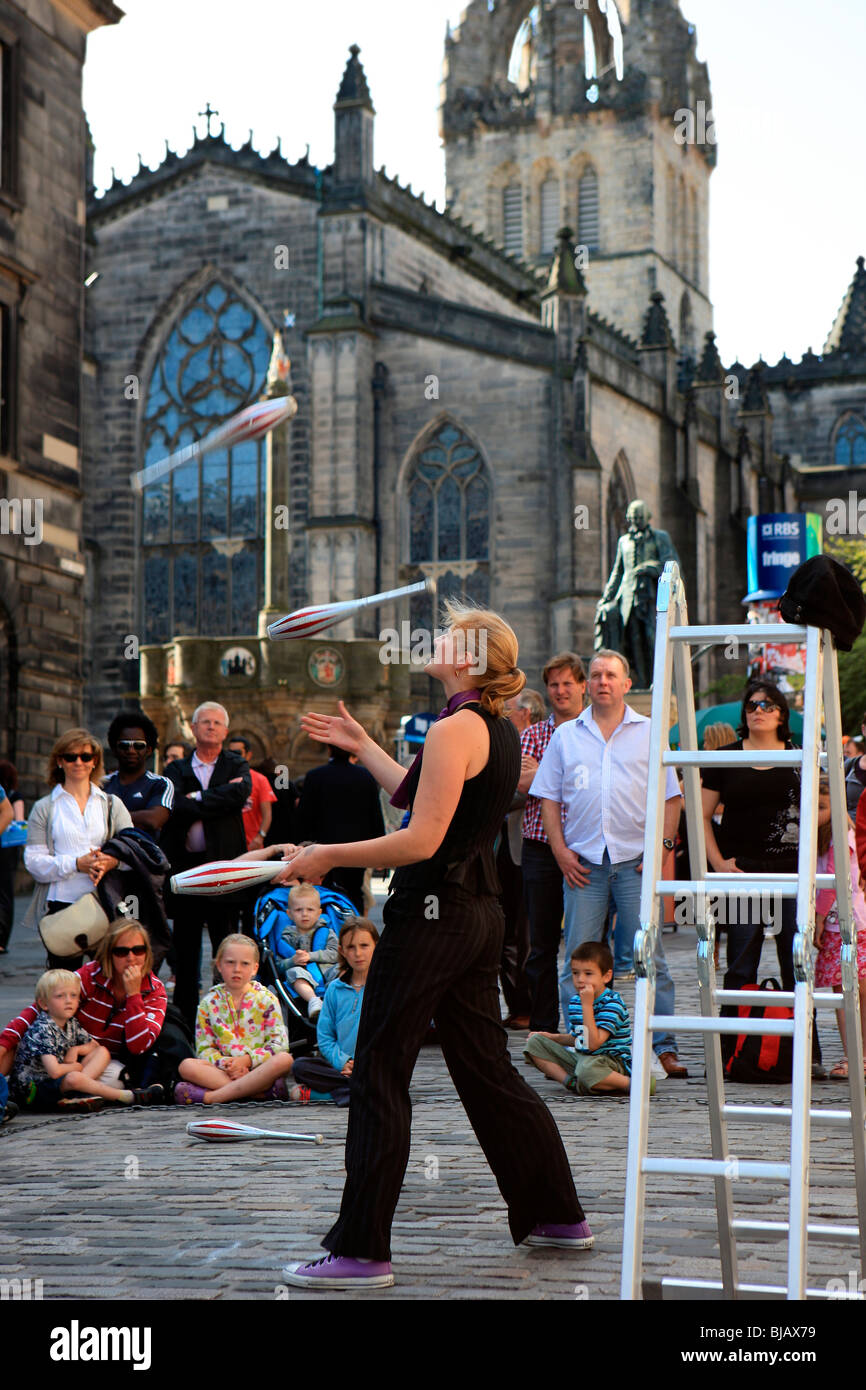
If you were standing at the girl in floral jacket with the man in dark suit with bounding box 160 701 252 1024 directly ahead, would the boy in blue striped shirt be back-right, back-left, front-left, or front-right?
back-right

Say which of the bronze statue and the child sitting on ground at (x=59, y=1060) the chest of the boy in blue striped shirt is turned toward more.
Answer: the child sitting on ground

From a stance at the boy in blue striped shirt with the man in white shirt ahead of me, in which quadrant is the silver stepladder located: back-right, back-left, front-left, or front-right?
back-right

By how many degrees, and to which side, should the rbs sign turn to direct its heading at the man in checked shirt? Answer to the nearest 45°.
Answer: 0° — it already faces them

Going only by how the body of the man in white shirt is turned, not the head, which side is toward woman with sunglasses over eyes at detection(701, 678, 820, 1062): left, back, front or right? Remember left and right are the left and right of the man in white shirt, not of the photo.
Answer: left

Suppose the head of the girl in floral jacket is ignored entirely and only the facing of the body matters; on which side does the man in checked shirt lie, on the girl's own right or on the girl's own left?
on the girl's own left

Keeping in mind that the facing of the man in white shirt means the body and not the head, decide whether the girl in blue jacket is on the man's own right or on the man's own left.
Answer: on the man's own right

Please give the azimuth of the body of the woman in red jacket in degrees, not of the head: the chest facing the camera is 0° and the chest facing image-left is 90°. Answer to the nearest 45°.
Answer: approximately 0°

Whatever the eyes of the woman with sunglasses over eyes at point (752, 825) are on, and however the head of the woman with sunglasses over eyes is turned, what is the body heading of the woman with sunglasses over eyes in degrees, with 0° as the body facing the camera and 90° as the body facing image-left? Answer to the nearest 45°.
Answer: approximately 0°

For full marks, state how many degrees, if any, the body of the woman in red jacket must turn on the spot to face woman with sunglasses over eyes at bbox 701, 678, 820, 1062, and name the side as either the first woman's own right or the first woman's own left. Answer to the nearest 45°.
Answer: approximately 90° to the first woman's own left
